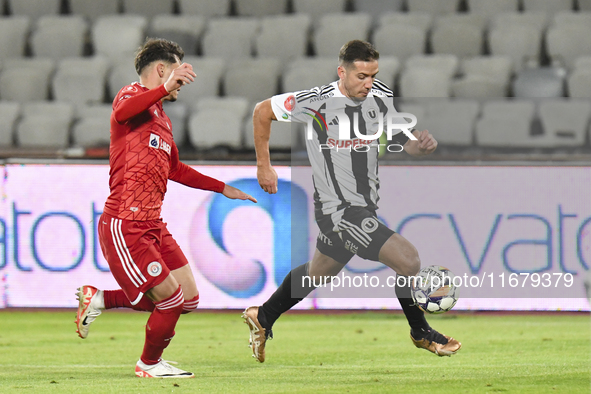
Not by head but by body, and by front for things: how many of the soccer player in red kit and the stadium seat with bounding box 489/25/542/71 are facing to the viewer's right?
1

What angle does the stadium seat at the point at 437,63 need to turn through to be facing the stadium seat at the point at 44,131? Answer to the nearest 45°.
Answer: approximately 90° to its right

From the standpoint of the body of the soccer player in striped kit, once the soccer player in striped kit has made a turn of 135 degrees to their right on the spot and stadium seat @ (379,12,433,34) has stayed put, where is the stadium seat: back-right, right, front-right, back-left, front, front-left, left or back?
right

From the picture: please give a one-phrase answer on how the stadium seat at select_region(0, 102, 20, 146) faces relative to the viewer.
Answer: facing the viewer

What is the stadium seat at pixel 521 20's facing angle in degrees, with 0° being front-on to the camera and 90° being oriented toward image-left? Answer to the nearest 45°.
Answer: approximately 0°

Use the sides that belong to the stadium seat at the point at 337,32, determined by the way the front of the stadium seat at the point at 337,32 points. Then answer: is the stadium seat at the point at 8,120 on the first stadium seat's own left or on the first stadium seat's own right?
on the first stadium seat's own right

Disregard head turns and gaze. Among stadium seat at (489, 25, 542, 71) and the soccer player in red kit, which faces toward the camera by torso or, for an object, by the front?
the stadium seat

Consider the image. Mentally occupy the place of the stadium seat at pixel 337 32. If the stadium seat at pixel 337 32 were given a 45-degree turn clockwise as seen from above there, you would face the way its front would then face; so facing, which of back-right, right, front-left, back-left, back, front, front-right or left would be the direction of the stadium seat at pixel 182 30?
front-right

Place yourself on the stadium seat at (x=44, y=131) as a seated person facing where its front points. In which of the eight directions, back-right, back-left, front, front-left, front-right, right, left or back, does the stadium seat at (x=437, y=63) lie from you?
left

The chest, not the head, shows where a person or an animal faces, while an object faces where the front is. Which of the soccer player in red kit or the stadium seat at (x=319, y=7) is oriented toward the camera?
the stadium seat

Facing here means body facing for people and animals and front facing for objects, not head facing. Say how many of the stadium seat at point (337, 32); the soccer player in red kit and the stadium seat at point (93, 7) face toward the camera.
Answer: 2

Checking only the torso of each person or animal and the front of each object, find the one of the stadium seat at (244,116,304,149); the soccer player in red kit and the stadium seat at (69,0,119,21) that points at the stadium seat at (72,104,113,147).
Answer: the stadium seat at (69,0,119,21)

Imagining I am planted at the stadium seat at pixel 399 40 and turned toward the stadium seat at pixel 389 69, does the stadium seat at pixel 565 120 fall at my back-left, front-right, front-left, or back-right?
front-left

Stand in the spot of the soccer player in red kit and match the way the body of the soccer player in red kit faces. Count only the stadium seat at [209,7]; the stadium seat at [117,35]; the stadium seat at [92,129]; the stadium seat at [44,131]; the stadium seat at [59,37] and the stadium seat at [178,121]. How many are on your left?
6

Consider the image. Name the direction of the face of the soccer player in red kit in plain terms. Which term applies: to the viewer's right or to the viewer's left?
to the viewer's right

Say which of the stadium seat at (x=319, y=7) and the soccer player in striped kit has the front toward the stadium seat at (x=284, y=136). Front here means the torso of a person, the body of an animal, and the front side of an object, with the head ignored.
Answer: the stadium seat at (x=319, y=7)

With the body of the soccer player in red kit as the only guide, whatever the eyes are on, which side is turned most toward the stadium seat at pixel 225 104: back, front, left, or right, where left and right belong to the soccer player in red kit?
left

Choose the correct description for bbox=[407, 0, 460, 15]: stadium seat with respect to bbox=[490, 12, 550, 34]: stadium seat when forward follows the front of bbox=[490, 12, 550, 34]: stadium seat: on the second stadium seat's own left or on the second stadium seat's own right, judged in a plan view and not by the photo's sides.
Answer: on the second stadium seat's own right

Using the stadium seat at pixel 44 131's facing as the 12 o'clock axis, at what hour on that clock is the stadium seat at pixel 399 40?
the stadium seat at pixel 399 40 is roughly at 9 o'clock from the stadium seat at pixel 44 131.

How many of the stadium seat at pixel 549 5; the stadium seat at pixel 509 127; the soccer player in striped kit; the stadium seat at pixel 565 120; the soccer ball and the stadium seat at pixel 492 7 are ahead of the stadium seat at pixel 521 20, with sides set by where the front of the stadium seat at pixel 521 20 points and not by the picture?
4

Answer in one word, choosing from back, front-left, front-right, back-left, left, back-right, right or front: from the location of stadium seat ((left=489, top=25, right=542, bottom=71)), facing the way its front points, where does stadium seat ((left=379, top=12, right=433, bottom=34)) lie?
right

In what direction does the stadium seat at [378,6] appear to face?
toward the camera
